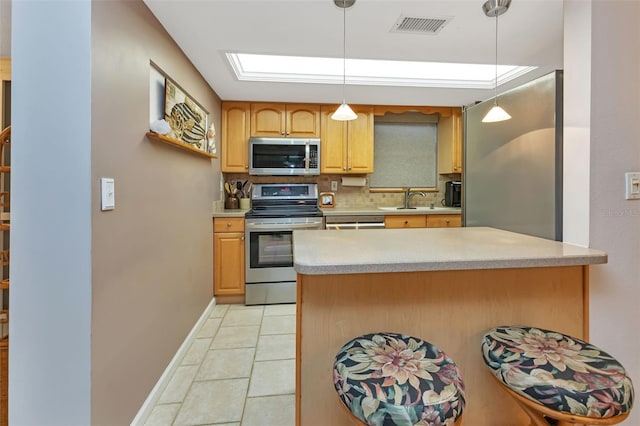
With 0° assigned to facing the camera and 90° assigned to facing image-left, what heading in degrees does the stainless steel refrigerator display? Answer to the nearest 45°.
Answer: approximately 45°

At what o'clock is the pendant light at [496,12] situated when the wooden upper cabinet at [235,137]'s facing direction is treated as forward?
The pendant light is roughly at 11 o'clock from the wooden upper cabinet.

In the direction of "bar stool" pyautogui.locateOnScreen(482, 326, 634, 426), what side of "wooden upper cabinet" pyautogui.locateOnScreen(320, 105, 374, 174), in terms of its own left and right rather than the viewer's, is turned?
front

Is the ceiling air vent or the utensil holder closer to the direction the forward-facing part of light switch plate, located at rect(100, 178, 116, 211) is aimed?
the ceiling air vent

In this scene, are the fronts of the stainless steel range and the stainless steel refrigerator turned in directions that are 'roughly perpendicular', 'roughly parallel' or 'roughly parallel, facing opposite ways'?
roughly perpendicular

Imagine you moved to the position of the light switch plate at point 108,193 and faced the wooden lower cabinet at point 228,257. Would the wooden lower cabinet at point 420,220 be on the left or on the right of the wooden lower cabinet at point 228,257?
right

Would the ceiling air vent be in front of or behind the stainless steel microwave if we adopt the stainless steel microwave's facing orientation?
in front

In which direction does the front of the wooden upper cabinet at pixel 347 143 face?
toward the camera

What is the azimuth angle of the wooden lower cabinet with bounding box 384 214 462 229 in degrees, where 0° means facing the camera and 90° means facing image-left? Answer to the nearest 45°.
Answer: approximately 0°

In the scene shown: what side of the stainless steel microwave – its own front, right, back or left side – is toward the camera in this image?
front

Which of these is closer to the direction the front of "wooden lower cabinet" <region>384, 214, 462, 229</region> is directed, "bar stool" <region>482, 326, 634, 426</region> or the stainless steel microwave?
the bar stool
